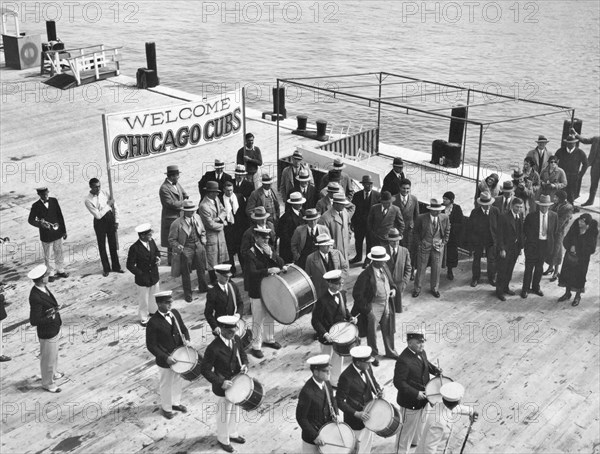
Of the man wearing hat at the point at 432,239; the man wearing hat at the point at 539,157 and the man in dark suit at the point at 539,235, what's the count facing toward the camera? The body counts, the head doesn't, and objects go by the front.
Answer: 3

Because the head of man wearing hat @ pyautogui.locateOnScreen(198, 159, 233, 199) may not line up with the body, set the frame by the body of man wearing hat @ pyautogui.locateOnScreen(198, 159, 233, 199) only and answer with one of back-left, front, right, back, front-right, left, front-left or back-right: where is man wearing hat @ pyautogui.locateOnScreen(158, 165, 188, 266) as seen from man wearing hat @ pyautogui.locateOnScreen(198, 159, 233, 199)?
front-right

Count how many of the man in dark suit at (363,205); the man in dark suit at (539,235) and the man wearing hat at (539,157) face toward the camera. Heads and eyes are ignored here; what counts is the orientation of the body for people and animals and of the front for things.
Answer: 3

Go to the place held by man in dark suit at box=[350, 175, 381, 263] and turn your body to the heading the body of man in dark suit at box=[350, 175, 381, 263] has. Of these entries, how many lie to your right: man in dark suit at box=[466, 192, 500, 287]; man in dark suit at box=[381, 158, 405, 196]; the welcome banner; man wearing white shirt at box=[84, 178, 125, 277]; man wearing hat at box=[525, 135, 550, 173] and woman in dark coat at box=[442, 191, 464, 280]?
2

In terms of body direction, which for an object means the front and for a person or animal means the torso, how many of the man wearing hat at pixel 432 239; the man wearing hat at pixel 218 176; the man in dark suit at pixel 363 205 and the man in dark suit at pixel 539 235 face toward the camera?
4

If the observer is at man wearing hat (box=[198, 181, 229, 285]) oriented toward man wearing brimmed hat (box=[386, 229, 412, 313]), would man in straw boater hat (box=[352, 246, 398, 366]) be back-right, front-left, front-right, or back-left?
front-right

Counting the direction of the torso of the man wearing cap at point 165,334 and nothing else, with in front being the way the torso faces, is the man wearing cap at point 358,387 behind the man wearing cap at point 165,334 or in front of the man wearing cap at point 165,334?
in front

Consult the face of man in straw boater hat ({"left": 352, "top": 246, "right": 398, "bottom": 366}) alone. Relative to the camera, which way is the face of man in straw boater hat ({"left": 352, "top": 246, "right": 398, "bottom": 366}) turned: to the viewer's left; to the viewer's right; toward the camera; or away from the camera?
toward the camera

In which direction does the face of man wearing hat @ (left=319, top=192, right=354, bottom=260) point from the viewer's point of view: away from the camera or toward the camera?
toward the camera

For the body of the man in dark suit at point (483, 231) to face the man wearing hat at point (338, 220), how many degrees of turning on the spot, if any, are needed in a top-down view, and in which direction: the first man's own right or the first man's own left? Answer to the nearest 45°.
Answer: approximately 45° to the first man's own right

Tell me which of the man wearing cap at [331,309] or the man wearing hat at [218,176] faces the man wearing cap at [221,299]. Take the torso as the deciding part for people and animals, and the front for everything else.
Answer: the man wearing hat at [218,176]

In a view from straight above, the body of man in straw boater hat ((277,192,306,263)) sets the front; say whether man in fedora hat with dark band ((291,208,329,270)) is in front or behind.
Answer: in front

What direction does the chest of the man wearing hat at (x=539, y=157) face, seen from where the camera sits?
toward the camera

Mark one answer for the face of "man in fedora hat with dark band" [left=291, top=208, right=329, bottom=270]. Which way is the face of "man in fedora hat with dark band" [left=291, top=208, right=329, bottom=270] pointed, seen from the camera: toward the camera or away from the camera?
toward the camera

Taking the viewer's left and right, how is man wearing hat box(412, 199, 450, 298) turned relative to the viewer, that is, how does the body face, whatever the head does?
facing the viewer

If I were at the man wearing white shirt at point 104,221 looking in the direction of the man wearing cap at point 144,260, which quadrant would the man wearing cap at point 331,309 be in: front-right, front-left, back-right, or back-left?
front-left

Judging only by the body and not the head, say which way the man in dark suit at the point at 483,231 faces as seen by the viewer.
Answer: toward the camera

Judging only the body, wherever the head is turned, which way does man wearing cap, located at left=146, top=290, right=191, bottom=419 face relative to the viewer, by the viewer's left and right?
facing the viewer and to the right of the viewer
